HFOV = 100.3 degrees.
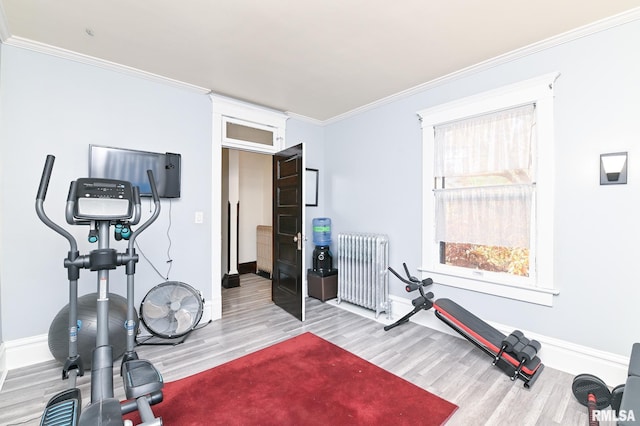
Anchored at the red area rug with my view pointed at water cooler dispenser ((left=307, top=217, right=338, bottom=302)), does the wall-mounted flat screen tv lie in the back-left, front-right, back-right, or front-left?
front-left

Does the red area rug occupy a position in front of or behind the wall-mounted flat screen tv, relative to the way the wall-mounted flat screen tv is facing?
in front

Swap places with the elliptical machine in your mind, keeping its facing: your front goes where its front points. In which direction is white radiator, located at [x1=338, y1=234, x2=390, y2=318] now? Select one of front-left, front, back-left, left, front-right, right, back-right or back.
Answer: right

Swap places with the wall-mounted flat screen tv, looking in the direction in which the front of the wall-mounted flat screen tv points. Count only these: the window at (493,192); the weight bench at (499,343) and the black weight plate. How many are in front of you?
3

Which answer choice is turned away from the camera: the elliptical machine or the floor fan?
the elliptical machine

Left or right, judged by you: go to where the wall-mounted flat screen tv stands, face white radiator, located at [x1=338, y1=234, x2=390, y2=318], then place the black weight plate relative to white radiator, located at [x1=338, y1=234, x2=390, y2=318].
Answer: right

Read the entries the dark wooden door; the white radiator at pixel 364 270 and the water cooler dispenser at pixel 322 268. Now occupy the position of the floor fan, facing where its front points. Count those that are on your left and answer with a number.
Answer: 3

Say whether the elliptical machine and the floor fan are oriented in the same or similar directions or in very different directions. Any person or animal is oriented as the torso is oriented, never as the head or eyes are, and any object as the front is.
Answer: very different directions

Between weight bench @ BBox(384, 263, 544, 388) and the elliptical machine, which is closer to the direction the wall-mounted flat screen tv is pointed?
the weight bench

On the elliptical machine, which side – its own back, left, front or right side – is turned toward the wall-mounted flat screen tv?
front

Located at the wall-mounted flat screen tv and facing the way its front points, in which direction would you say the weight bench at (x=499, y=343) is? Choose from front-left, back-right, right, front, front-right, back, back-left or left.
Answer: front

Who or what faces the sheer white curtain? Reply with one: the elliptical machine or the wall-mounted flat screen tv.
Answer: the wall-mounted flat screen tv

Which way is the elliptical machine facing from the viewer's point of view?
away from the camera

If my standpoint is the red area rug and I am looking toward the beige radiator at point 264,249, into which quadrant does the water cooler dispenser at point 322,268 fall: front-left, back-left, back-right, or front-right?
front-right

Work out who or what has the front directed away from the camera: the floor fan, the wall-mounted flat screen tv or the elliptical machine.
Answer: the elliptical machine

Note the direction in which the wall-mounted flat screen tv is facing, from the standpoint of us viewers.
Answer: facing the viewer and to the right of the viewer

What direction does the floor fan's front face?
toward the camera
